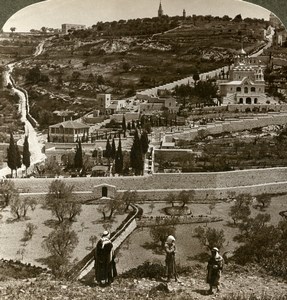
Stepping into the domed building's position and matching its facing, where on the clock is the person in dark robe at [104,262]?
The person in dark robe is roughly at 1 o'clock from the domed building.

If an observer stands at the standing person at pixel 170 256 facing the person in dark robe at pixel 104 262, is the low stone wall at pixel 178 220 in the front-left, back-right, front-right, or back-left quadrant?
back-right

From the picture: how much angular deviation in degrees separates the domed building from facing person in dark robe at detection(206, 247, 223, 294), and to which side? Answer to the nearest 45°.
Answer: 0° — it already faces them

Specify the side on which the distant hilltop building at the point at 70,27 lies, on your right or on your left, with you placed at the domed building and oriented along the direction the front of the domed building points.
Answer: on your right
